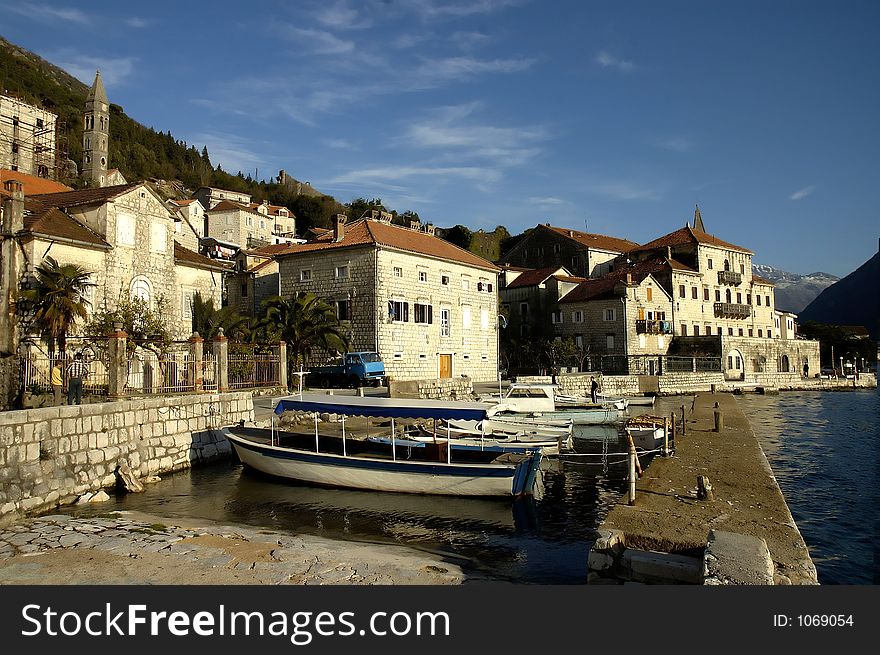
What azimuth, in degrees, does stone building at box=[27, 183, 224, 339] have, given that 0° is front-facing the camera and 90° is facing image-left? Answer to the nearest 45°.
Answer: approximately 315°

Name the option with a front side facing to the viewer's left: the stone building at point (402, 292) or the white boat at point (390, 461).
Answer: the white boat

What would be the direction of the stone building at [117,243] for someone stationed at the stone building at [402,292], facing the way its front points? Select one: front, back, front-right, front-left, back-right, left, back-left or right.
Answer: right

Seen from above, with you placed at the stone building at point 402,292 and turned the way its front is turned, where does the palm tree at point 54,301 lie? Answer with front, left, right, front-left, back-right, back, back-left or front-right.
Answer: right

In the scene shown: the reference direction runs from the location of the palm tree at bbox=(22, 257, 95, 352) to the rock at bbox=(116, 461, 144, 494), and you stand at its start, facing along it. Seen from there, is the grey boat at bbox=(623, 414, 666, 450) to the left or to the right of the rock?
left

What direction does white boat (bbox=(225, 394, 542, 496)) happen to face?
to the viewer's left

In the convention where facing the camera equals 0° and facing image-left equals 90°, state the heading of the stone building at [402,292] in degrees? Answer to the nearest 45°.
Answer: approximately 315°

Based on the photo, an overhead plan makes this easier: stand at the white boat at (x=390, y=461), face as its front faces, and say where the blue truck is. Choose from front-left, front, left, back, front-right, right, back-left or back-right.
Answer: right

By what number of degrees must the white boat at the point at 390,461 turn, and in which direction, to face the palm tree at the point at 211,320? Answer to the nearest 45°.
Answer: approximately 45° to its right

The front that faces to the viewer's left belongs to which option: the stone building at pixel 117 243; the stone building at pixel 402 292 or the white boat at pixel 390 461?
the white boat

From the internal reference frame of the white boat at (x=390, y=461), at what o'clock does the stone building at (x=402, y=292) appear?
The stone building is roughly at 3 o'clock from the white boat.

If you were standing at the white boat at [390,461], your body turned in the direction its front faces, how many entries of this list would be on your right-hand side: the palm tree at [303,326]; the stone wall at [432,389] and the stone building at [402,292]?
3

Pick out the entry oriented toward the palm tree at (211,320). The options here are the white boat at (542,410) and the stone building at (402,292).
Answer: the white boat

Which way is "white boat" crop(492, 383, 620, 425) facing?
to the viewer's left
